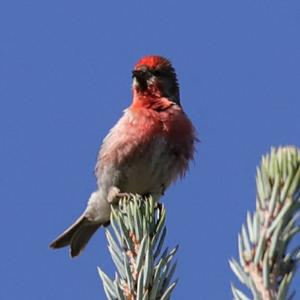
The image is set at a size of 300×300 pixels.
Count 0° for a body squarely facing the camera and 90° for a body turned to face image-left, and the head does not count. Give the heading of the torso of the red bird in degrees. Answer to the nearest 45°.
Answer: approximately 315°
